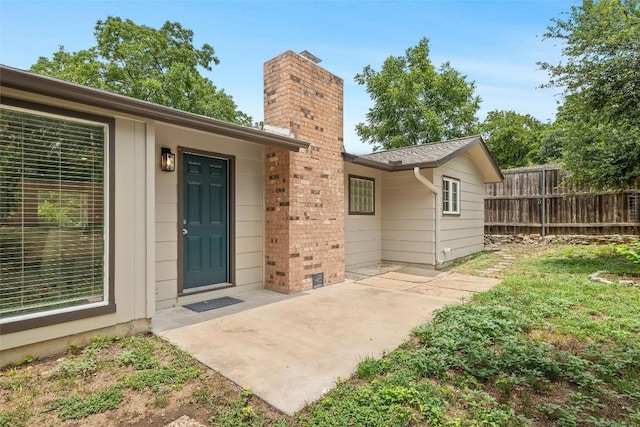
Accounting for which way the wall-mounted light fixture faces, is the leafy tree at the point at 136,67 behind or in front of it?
behind

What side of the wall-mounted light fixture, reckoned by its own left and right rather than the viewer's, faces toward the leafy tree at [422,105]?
left

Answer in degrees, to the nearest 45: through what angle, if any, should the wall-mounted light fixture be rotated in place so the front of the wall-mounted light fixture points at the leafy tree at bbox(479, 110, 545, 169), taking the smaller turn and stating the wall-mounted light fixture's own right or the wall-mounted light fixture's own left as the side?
approximately 90° to the wall-mounted light fixture's own left

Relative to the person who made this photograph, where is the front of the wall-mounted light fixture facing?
facing the viewer and to the right of the viewer
